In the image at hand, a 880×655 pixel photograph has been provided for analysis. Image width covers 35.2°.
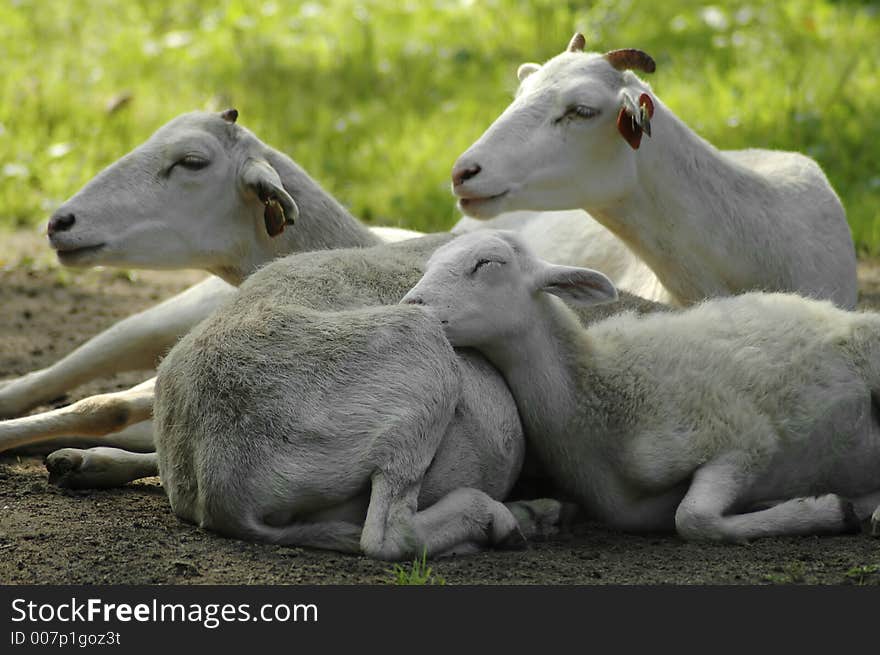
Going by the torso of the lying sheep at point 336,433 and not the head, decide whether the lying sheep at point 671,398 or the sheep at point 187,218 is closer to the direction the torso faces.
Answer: the lying sheep

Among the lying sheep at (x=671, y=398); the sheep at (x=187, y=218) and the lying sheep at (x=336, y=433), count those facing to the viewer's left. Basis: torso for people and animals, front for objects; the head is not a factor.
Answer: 2

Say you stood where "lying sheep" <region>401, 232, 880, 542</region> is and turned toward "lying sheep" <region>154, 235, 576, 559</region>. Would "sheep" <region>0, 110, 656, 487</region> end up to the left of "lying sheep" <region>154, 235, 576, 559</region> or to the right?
right

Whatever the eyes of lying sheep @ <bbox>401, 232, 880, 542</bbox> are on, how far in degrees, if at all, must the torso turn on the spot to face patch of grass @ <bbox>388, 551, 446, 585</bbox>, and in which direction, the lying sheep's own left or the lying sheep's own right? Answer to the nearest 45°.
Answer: approximately 45° to the lying sheep's own left

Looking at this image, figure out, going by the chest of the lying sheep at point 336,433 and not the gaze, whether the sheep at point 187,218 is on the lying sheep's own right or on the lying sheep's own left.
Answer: on the lying sheep's own left

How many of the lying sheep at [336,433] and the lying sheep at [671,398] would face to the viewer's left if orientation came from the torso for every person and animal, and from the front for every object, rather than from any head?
1

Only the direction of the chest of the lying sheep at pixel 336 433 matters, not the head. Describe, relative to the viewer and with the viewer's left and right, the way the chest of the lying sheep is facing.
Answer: facing away from the viewer and to the right of the viewer

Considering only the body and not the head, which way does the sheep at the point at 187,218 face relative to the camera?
to the viewer's left

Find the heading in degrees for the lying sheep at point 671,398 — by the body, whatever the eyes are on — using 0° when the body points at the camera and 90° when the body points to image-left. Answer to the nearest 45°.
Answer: approximately 90°

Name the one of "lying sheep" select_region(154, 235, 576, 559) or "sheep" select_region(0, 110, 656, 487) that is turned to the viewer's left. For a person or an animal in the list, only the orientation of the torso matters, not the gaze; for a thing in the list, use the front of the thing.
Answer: the sheep

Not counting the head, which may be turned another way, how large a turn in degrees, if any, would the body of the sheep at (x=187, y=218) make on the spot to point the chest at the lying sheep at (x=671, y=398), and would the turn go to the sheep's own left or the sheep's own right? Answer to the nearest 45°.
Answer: approximately 135° to the sheep's own left

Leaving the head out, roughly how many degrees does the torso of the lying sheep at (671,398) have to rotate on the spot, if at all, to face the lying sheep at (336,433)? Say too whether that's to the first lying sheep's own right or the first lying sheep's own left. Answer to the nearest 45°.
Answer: approximately 45° to the first lying sheep's own left

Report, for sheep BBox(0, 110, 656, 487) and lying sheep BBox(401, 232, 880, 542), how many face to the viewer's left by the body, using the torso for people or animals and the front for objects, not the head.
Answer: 2

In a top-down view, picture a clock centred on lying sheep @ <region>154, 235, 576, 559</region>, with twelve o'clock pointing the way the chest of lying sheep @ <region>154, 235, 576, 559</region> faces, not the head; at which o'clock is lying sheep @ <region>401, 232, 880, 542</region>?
lying sheep @ <region>401, 232, 880, 542</region> is roughly at 1 o'clock from lying sheep @ <region>154, 235, 576, 559</region>.

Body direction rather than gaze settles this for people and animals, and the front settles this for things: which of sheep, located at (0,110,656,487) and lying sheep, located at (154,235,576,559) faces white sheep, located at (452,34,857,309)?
the lying sheep

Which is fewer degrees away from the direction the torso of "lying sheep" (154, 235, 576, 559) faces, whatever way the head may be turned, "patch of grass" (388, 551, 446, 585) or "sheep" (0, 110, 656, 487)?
the sheep
